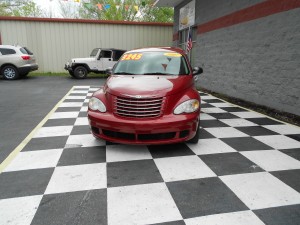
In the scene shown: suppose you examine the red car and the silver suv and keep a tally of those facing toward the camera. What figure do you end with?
1

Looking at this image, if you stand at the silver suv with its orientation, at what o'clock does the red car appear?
The red car is roughly at 7 o'clock from the silver suv.

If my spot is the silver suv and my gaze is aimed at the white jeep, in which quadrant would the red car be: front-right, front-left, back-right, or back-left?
front-right

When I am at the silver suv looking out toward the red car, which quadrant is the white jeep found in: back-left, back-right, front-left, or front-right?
front-left

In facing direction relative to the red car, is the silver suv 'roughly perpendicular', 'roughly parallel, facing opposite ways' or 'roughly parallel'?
roughly perpendicular

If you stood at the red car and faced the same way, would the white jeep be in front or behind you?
behind

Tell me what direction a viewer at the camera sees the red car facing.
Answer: facing the viewer

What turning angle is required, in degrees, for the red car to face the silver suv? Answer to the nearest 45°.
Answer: approximately 135° to its right

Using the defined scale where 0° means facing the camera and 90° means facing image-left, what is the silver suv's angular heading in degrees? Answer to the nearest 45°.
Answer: approximately 135°

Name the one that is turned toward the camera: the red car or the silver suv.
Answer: the red car

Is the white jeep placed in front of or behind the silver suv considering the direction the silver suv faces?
behind

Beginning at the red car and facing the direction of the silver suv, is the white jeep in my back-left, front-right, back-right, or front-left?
front-right
